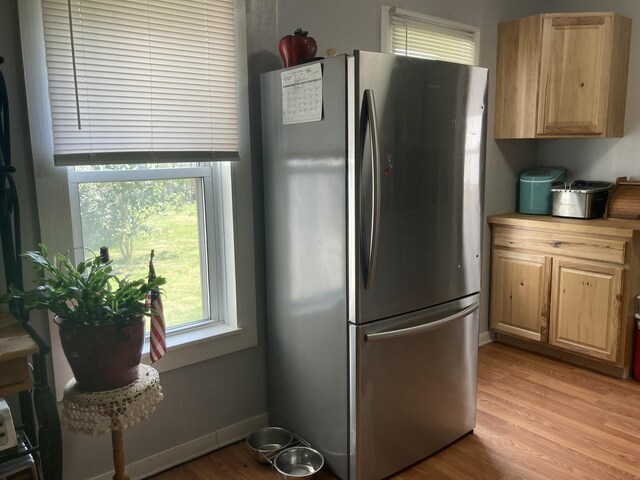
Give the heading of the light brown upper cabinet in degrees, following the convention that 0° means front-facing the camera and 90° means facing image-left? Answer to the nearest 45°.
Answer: approximately 0°

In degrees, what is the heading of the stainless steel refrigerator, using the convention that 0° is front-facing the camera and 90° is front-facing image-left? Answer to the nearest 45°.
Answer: approximately 315°

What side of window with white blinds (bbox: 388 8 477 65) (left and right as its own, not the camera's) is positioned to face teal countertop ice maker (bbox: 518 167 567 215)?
left

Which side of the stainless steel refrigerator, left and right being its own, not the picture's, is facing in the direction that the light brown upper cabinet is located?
left

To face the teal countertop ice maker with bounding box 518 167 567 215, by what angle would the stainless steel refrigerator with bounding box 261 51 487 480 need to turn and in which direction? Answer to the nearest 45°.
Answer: approximately 90° to its left

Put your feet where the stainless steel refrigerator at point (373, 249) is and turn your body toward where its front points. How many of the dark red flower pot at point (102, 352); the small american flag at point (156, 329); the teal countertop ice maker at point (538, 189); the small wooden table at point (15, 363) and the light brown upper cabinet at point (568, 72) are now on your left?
2

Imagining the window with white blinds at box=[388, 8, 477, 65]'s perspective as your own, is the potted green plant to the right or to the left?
on its right

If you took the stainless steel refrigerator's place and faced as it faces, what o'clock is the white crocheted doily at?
The white crocheted doily is roughly at 3 o'clock from the stainless steel refrigerator.

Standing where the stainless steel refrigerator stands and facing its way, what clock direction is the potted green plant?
The potted green plant is roughly at 3 o'clock from the stainless steel refrigerator.

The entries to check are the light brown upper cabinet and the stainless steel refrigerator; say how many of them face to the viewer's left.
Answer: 0

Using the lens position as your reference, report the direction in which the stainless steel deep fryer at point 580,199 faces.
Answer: facing the viewer and to the left of the viewer

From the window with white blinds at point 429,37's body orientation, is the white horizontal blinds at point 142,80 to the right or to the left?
on its right
